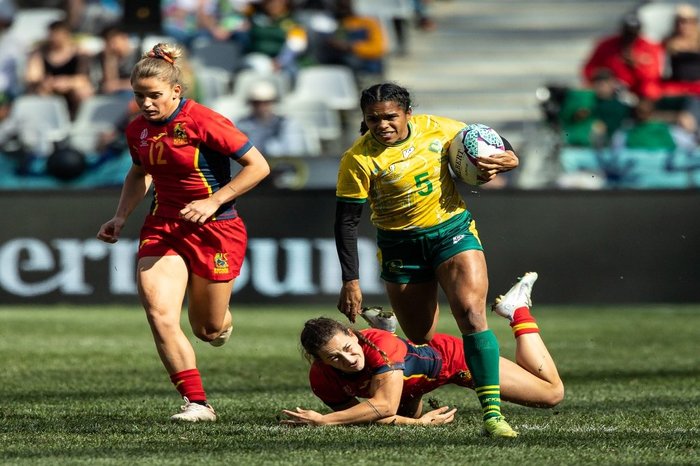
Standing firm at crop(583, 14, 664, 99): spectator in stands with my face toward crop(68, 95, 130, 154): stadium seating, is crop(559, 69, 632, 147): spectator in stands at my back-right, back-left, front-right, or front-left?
front-left

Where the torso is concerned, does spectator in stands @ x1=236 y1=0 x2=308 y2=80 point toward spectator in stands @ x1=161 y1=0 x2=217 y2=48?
no

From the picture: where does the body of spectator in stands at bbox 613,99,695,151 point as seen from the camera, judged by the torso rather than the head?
toward the camera

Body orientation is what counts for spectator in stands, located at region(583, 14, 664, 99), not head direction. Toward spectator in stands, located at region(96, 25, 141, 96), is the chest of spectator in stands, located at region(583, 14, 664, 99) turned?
no

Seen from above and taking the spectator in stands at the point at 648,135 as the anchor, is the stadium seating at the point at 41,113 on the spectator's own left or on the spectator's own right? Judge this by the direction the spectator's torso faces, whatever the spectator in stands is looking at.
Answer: on the spectator's own right

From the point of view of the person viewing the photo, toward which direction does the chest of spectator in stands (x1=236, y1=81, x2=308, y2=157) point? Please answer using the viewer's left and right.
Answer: facing the viewer

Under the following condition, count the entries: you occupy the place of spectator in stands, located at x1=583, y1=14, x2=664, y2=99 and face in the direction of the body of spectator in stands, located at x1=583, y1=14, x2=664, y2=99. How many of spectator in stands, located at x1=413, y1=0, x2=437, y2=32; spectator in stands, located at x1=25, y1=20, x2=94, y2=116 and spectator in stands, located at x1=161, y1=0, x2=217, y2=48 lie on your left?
0

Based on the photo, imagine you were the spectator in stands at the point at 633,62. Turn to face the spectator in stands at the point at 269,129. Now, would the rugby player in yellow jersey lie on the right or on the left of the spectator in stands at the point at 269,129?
left

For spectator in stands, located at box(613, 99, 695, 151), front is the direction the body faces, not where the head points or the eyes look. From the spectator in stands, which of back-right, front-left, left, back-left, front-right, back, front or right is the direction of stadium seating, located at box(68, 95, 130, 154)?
right

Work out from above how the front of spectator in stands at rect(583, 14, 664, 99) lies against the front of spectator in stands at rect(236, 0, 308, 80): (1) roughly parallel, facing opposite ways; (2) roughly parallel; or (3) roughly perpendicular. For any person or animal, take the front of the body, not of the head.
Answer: roughly parallel

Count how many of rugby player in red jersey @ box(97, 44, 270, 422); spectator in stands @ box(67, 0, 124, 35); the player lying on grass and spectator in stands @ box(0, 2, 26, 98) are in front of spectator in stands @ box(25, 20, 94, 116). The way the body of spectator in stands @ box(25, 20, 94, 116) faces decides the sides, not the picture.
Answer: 2

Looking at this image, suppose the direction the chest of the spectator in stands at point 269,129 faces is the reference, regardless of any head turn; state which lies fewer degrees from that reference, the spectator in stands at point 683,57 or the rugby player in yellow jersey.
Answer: the rugby player in yellow jersey

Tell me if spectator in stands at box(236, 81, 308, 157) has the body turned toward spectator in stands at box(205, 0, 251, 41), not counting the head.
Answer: no

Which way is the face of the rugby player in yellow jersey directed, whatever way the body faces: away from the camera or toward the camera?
toward the camera

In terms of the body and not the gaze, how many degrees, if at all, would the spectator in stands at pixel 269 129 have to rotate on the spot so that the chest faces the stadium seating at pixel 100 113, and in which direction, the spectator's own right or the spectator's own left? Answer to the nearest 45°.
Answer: approximately 135° to the spectator's own right

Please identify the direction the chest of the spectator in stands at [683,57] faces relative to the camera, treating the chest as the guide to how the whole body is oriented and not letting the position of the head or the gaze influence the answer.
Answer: toward the camera

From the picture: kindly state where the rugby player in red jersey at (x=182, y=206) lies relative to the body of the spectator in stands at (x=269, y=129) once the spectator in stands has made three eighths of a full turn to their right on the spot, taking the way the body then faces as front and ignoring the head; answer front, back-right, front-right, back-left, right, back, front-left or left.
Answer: back-left

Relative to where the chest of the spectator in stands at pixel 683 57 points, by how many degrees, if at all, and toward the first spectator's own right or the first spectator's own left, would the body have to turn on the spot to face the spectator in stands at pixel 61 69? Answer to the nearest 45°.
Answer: approximately 90° to the first spectator's own right

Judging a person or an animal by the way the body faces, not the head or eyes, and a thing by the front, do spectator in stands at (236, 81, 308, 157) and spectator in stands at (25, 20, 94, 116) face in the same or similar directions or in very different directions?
same or similar directions

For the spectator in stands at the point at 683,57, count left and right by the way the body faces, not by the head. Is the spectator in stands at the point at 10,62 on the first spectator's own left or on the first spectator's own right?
on the first spectator's own right

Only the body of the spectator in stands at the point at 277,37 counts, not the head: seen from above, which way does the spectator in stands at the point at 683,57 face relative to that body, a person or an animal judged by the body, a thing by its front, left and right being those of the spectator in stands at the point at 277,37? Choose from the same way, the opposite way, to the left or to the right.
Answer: the same way
